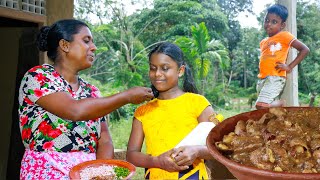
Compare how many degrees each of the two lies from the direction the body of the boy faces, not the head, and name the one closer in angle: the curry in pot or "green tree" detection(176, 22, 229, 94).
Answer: the curry in pot

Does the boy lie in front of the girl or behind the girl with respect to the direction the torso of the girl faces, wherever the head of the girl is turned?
behind

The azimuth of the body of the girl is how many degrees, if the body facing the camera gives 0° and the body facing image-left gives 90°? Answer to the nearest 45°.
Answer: approximately 0°

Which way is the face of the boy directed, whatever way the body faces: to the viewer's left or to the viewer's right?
to the viewer's left

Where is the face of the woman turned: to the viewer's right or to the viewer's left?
to the viewer's right

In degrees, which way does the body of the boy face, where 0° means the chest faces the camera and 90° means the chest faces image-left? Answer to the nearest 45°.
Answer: approximately 45°

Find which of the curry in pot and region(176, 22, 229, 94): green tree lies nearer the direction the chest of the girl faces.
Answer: the curry in pot
